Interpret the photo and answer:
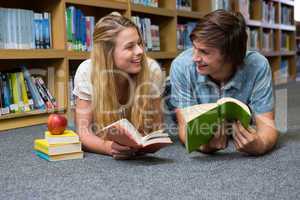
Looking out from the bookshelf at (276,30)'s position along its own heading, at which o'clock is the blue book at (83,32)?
The blue book is roughly at 2 o'clock from the bookshelf.

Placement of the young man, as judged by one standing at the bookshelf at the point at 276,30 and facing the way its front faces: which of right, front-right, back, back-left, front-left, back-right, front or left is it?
front-right

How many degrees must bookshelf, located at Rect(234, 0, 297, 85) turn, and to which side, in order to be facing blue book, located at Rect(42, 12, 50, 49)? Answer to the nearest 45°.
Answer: approximately 45° to its right

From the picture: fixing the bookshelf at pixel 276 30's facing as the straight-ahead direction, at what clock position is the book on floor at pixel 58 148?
The book on floor is roughly at 2 o'clock from the bookshelf.

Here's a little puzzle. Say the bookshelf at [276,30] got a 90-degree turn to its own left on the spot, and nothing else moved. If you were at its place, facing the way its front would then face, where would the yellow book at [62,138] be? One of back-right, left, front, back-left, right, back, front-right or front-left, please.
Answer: back-right

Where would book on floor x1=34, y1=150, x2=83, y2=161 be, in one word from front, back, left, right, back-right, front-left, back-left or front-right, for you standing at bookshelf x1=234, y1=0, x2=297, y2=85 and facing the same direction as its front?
front-right

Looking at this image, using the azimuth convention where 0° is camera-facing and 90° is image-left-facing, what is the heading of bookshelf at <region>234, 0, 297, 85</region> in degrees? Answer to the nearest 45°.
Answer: approximately 315°

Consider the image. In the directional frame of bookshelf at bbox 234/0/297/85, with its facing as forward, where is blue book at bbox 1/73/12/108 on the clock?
The blue book is roughly at 2 o'clock from the bookshelf.

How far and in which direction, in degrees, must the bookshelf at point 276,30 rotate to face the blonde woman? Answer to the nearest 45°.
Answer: approximately 45° to its right
